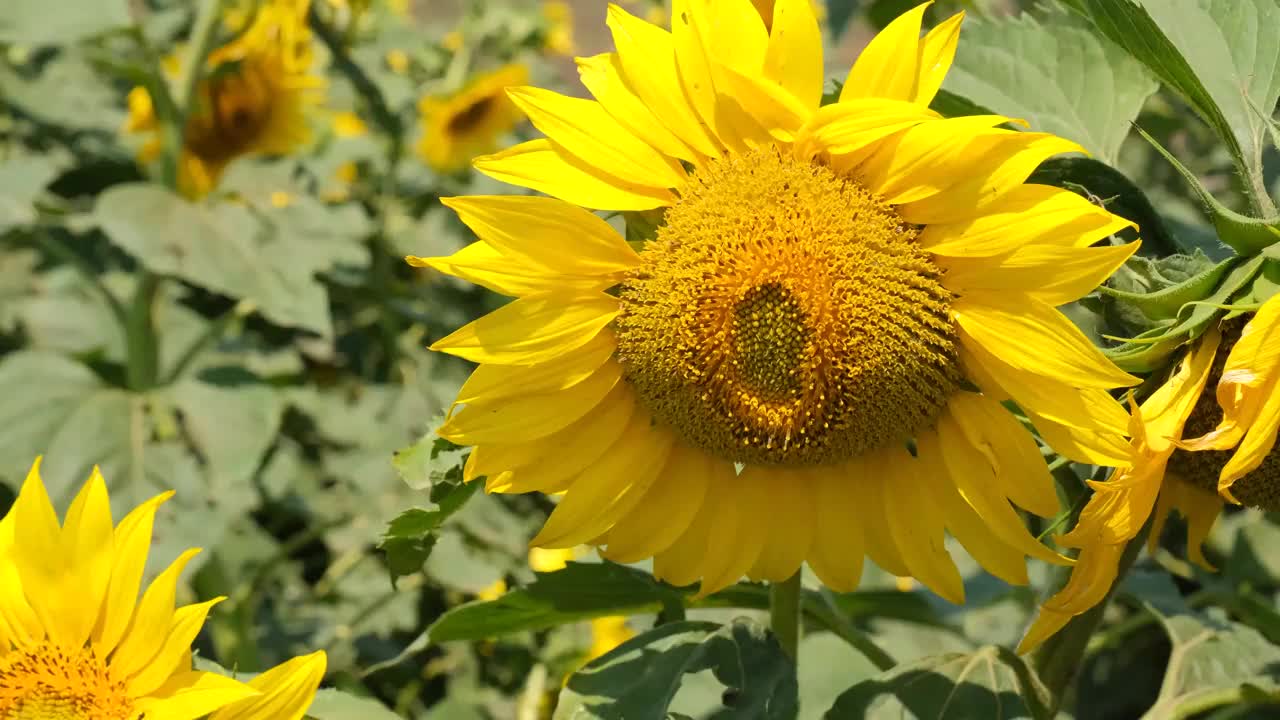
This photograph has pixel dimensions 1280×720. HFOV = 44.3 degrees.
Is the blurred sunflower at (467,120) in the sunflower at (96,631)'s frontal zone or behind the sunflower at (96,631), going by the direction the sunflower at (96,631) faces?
behind

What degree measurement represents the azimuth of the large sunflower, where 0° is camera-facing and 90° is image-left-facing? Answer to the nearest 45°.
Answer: approximately 0°

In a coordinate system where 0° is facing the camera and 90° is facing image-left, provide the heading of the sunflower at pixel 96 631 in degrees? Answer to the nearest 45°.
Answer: approximately 0°

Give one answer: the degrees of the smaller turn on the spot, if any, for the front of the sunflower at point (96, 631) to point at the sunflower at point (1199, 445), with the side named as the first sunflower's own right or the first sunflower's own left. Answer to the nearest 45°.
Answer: approximately 45° to the first sunflower's own left

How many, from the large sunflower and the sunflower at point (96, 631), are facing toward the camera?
2

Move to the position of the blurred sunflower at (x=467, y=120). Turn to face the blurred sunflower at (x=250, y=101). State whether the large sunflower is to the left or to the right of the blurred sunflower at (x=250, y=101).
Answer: left

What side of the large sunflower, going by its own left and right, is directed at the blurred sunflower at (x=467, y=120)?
back

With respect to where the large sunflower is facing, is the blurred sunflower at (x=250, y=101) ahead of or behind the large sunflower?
behind
